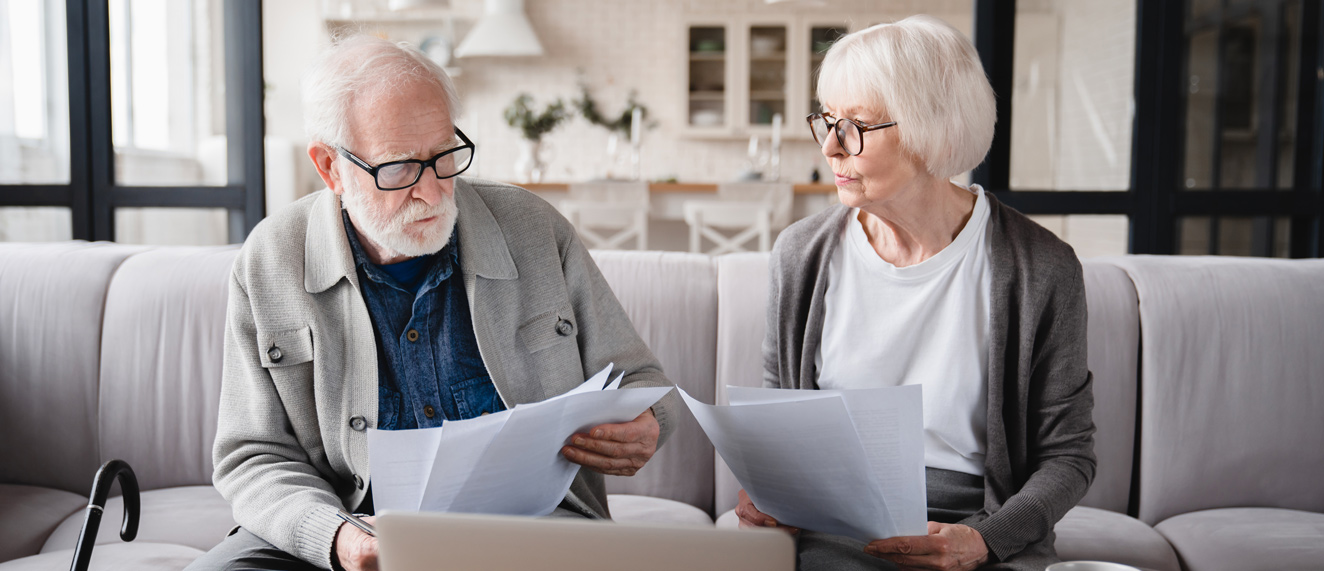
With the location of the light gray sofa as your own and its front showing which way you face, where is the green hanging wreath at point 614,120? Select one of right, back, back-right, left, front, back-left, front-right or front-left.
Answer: back

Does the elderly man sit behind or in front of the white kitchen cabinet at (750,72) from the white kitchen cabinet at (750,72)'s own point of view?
in front

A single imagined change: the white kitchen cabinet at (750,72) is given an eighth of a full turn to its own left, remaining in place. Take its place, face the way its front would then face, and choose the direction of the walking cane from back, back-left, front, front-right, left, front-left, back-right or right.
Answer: front-right

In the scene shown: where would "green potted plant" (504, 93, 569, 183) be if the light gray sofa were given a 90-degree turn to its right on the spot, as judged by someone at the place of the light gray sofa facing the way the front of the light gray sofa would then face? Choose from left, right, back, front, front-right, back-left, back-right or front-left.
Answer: right

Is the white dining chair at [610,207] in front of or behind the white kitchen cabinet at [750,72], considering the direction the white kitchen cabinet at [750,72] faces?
in front

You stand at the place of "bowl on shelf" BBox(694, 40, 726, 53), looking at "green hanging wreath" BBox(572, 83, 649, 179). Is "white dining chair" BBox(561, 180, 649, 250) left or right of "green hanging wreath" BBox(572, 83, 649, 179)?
left

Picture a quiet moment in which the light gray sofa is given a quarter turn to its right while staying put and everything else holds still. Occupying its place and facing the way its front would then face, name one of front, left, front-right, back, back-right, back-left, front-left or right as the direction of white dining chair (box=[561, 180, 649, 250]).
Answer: right

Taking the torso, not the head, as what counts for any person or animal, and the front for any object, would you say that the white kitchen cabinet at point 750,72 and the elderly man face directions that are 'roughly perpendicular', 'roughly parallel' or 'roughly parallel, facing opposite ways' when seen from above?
roughly parallel

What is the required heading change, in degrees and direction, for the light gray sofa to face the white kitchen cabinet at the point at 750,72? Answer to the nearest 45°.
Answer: approximately 180°

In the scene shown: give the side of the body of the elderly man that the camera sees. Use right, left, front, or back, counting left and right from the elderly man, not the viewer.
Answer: front

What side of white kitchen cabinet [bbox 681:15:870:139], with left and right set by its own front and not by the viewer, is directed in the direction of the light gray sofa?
front

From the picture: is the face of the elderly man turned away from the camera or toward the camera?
toward the camera

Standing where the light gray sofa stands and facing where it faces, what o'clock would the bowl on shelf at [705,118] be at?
The bowl on shelf is roughly at 6 o'clock from the light gray sofa.

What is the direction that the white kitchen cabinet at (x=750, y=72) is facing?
toward the camera

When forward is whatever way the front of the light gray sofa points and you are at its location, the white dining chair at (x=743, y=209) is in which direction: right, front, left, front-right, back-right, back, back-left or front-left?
back
